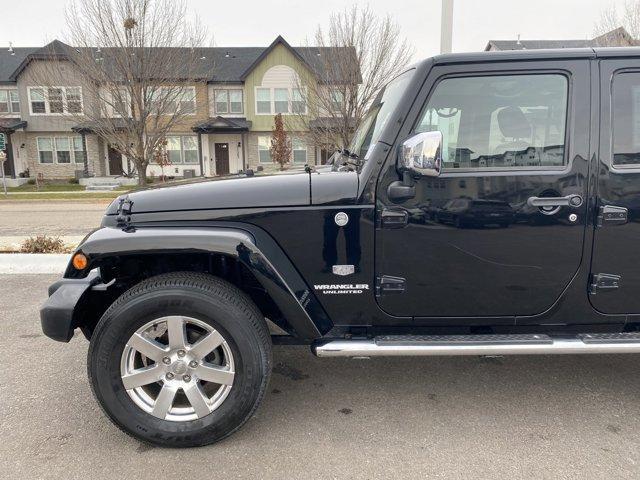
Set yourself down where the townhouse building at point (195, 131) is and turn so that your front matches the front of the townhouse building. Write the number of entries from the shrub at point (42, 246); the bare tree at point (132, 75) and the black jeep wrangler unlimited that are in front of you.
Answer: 3

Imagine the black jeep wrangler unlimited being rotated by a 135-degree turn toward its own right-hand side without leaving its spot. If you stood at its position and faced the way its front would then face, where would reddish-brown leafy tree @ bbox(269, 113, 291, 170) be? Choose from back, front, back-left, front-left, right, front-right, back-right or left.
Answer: front-left

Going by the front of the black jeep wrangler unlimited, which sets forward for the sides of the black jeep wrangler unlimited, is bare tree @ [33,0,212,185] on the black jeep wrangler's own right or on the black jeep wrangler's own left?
on the black jeep wrangler's own right

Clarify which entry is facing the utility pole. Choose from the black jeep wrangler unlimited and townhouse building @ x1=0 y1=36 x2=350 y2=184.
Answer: the townhouse building

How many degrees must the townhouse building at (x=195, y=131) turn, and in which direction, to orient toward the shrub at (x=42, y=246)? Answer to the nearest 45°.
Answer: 0° — it already faces it

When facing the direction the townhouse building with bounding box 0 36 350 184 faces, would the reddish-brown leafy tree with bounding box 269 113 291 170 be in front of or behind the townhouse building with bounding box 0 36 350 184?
in front

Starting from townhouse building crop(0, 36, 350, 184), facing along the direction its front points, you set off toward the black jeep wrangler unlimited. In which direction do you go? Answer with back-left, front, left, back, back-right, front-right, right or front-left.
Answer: front

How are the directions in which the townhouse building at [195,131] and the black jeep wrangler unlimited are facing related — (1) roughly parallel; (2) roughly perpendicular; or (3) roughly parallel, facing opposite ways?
roughly perpendicular

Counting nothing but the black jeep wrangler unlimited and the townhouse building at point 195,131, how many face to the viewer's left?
1

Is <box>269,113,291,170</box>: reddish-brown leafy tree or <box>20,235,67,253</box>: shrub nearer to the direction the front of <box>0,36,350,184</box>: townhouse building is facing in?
the shrub

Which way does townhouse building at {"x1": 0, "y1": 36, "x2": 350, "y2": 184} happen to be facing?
toward the camera

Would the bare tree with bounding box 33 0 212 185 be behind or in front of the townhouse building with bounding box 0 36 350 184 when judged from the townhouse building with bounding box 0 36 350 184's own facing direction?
in front

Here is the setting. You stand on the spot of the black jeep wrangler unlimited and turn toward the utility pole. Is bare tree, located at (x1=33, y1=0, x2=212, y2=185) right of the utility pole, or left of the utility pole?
left

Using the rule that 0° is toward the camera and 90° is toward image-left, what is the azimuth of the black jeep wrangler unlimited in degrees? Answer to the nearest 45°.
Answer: approximately 90°
